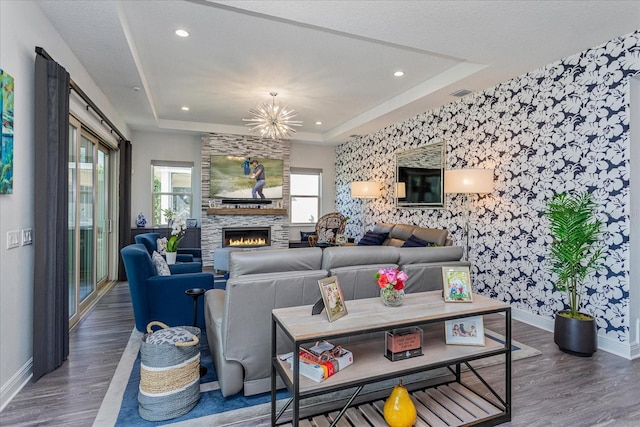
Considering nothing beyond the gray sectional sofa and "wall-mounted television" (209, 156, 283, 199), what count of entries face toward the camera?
1

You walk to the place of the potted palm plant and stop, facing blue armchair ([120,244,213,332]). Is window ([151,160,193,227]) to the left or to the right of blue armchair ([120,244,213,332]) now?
right

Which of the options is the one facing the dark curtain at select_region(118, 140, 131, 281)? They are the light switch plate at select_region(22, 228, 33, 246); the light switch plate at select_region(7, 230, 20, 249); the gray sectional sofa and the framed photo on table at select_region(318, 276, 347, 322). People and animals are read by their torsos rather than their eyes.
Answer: the gray sectional sofa

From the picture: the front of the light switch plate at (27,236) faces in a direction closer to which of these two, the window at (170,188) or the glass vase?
the glass vase

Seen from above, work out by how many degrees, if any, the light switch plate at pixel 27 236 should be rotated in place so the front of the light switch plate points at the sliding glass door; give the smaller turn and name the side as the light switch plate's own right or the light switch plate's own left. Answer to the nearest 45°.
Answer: approximately 135° to the light switch plate's own left

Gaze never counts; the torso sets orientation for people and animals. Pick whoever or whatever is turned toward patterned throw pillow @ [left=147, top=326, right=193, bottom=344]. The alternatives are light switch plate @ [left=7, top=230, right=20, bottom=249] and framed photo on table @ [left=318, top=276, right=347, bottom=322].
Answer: the light switch plate

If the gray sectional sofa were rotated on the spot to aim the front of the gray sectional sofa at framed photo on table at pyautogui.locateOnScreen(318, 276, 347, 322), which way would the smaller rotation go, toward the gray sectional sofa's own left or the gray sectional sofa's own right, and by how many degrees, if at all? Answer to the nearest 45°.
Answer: approximately 180°

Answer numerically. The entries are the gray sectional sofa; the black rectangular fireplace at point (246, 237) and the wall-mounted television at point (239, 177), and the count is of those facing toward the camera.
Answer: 2

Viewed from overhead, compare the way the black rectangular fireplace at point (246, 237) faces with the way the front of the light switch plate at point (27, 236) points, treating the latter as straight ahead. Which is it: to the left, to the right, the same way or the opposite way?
to the right

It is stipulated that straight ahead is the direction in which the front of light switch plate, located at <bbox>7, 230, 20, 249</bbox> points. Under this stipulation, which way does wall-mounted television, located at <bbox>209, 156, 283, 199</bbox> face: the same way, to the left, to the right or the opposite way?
to the right
